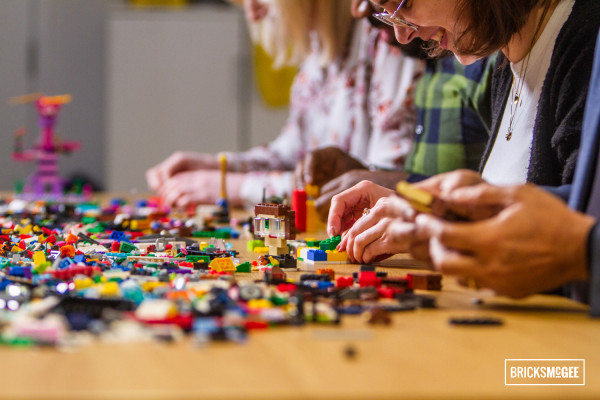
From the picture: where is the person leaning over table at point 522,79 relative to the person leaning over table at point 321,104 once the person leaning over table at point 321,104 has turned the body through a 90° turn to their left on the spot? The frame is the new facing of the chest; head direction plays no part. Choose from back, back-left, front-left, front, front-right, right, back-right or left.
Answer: front

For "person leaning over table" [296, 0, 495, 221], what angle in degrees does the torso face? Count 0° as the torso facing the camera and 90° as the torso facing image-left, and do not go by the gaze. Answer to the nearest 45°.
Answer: approximately 90°

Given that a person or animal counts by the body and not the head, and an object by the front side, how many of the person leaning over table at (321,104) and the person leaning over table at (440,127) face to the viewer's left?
2

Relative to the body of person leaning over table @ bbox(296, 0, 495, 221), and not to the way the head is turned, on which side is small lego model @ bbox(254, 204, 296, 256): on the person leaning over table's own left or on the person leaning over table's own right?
on the person leaning over table's own left

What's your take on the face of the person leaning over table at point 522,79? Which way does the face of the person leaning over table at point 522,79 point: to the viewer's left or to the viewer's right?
to the viewer's left

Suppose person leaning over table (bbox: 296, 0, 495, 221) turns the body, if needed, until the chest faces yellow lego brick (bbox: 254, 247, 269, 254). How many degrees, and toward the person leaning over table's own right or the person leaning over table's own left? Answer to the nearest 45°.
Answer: approximately 45° to the person leaning over table's own left

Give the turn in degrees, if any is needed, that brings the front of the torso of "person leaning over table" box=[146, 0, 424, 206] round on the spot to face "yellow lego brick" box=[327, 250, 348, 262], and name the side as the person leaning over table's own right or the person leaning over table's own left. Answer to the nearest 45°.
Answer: approximately 90° to the person leaning over table's own left

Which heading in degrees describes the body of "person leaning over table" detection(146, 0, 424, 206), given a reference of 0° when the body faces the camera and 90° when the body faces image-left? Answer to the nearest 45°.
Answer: approximately 90°

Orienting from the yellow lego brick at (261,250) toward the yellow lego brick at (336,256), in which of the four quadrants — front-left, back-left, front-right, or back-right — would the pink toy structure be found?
back-left

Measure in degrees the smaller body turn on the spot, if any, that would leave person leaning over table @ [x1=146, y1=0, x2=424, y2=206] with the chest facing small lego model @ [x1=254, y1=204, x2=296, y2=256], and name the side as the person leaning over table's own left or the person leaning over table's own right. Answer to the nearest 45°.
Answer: approximately 90° to the person leaning over table's own left

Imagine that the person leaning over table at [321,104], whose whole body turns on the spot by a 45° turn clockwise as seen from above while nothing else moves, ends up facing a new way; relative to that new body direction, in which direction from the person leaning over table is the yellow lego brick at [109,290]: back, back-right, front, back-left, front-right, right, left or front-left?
back-left

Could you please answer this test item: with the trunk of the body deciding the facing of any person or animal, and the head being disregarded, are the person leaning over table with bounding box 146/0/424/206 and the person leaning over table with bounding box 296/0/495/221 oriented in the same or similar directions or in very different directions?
same or similar directions
